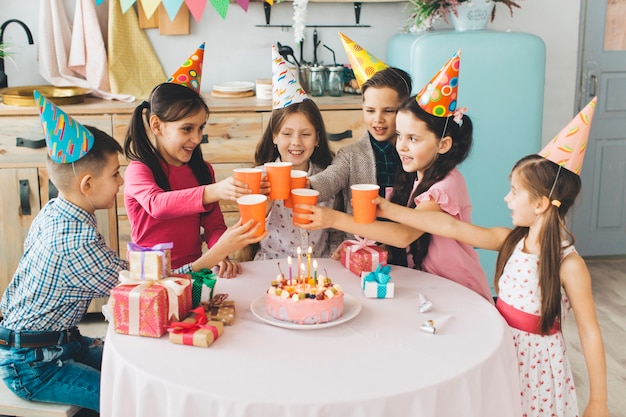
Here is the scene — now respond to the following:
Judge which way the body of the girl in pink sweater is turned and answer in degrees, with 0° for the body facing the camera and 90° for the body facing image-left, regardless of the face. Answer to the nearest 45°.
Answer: approximately 315°

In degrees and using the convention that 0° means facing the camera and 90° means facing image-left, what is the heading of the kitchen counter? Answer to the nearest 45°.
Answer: approximately 0°

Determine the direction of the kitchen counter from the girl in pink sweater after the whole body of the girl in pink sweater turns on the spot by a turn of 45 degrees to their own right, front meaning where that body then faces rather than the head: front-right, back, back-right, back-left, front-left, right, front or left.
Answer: back

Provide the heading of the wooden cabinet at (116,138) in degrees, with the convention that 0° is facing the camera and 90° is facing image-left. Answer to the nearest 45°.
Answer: approximately 0°

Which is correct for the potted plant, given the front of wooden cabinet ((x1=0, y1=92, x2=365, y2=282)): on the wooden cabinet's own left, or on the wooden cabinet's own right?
on the wooden cabinet's own left

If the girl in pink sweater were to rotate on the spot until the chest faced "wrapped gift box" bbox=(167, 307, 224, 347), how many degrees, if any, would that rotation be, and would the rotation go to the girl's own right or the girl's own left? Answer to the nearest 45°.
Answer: approximately 45° to the girl's own right
